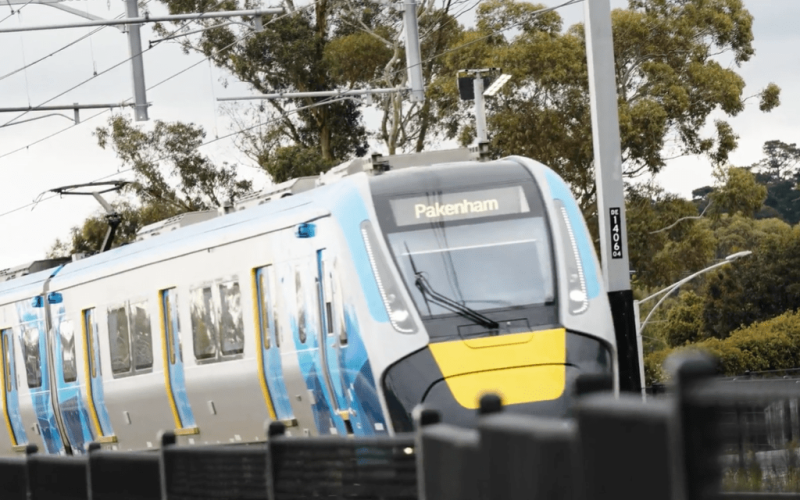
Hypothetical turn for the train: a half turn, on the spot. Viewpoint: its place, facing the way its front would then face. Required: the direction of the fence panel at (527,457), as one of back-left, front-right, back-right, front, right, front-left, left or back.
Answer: back-left

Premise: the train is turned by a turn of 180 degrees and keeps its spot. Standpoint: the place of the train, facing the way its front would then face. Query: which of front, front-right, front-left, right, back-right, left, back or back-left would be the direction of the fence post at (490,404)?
back-left

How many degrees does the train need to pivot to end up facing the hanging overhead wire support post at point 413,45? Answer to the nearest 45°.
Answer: approximately 135° to its left

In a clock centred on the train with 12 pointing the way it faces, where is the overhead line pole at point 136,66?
The overhead line pole is roughly at 7 o'clock from the train.

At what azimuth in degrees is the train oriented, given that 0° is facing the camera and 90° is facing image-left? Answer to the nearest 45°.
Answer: approximately 315°

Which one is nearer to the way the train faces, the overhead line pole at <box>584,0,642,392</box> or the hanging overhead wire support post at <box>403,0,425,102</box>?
the overhead line pole
